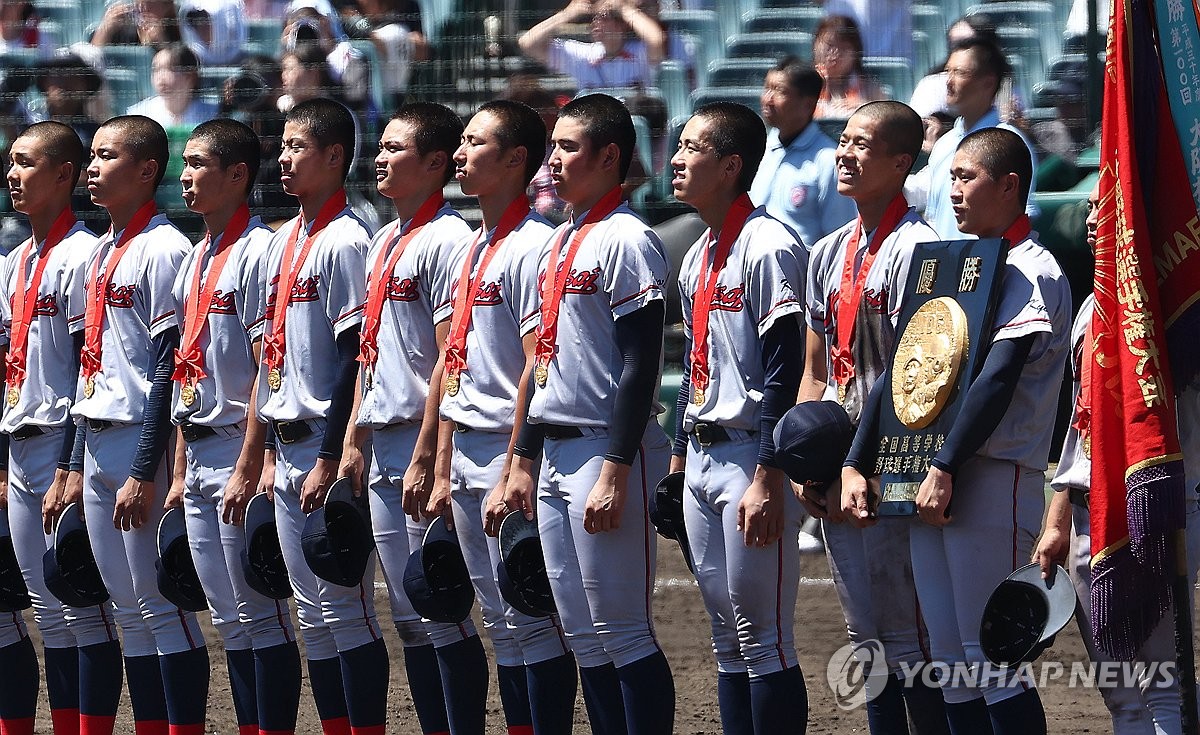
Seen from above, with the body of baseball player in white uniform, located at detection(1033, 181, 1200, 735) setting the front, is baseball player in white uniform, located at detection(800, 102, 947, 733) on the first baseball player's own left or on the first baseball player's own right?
on the first baseball player's own right

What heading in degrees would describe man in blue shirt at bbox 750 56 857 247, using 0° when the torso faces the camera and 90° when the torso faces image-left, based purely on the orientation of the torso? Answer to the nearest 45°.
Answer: approximately 45°

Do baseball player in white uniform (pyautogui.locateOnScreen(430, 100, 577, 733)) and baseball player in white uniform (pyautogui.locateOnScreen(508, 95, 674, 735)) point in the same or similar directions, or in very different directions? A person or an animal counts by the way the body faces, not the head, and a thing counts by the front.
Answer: same or similar directions

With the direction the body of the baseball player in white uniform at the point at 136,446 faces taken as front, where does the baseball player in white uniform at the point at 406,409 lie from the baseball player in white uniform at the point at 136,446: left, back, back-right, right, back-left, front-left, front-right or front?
left

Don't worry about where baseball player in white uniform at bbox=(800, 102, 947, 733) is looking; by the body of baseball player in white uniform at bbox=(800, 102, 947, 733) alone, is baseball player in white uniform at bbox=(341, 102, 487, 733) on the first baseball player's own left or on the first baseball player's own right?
on the first baseball player's own right

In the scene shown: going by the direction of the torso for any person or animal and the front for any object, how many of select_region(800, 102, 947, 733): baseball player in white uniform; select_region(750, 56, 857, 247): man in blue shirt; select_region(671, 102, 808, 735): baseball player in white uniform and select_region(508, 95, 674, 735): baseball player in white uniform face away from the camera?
0

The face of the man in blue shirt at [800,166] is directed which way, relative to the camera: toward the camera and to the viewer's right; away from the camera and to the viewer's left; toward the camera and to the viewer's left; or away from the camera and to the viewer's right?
toward the camera and to the viewer's left

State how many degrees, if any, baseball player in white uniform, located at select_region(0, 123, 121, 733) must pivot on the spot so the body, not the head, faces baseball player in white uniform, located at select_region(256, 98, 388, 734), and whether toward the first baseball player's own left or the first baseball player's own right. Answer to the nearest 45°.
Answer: approximately 90° to the first baseball player's own left

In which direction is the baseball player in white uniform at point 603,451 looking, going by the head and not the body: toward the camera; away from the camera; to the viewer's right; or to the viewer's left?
to the viewer's left

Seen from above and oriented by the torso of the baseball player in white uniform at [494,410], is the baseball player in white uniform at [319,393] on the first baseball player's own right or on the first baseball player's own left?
on the first baseball player's own right

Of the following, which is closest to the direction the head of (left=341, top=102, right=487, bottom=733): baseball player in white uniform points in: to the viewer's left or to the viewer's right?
to the viewer's left

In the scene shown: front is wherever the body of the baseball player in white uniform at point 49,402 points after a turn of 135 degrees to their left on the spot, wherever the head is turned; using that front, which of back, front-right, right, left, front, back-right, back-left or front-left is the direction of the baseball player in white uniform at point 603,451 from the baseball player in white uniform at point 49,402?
front-right

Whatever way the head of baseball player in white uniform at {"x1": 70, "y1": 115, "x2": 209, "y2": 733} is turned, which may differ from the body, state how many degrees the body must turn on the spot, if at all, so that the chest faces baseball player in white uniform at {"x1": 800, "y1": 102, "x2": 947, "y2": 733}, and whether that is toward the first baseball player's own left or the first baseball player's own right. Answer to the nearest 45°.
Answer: approximately 90° to the first baseball player's own left

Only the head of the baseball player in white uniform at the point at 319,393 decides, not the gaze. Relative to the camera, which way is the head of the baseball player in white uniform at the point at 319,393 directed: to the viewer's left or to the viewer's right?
to the viewer's left

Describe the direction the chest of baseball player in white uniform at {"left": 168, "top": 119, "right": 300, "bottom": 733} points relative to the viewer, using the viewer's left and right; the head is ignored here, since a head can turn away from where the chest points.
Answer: facing the viewer and to the left of the viewer
